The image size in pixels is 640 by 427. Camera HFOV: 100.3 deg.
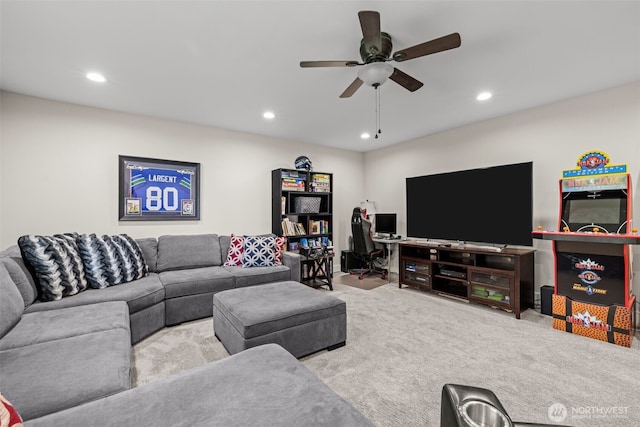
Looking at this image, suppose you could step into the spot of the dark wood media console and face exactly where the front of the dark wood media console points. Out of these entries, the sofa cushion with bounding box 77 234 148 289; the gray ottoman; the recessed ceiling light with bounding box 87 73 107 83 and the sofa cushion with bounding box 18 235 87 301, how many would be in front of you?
4

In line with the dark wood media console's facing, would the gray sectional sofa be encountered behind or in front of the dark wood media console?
in front

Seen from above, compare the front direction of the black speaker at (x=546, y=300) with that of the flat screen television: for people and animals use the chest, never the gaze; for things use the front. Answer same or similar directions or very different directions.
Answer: same or similar directions

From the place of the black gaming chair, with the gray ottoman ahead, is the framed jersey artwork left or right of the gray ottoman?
right

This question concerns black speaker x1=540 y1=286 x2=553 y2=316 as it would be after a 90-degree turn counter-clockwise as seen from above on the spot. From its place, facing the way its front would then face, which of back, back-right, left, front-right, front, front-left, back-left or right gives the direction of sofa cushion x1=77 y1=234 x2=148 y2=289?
right

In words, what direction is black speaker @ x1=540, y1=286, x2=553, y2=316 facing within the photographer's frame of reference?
facing the viewer and to the left of the viewer

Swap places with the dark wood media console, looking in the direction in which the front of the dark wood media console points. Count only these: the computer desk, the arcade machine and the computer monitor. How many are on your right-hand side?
2

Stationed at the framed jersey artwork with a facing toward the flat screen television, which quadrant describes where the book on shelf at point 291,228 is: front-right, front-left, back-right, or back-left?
front-left

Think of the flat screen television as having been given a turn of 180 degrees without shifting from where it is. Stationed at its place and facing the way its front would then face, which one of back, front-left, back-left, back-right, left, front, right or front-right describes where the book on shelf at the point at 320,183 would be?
back-left

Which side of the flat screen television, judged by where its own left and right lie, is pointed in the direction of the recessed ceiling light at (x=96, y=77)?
front

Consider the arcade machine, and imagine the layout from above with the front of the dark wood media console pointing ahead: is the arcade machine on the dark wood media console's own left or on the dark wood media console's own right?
on the dark wood media console's own left

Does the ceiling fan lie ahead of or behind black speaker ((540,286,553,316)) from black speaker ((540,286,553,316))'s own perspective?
ahead

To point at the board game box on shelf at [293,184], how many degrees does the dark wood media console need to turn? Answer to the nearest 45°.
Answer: approximately 45° to its right

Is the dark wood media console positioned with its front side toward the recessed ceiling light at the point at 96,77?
yes
